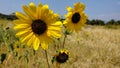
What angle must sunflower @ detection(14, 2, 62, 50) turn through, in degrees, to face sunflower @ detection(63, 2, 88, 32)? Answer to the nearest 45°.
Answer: approximately 135° to its left

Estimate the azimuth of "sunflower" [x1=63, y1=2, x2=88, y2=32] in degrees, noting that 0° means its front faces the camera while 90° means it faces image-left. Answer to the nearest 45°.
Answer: approximately 0°

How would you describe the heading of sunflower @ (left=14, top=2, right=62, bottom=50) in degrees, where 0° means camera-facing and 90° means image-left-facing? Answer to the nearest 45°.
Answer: approximately 0°

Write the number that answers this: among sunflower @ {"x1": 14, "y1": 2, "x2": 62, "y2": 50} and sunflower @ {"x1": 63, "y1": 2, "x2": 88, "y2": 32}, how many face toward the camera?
2
